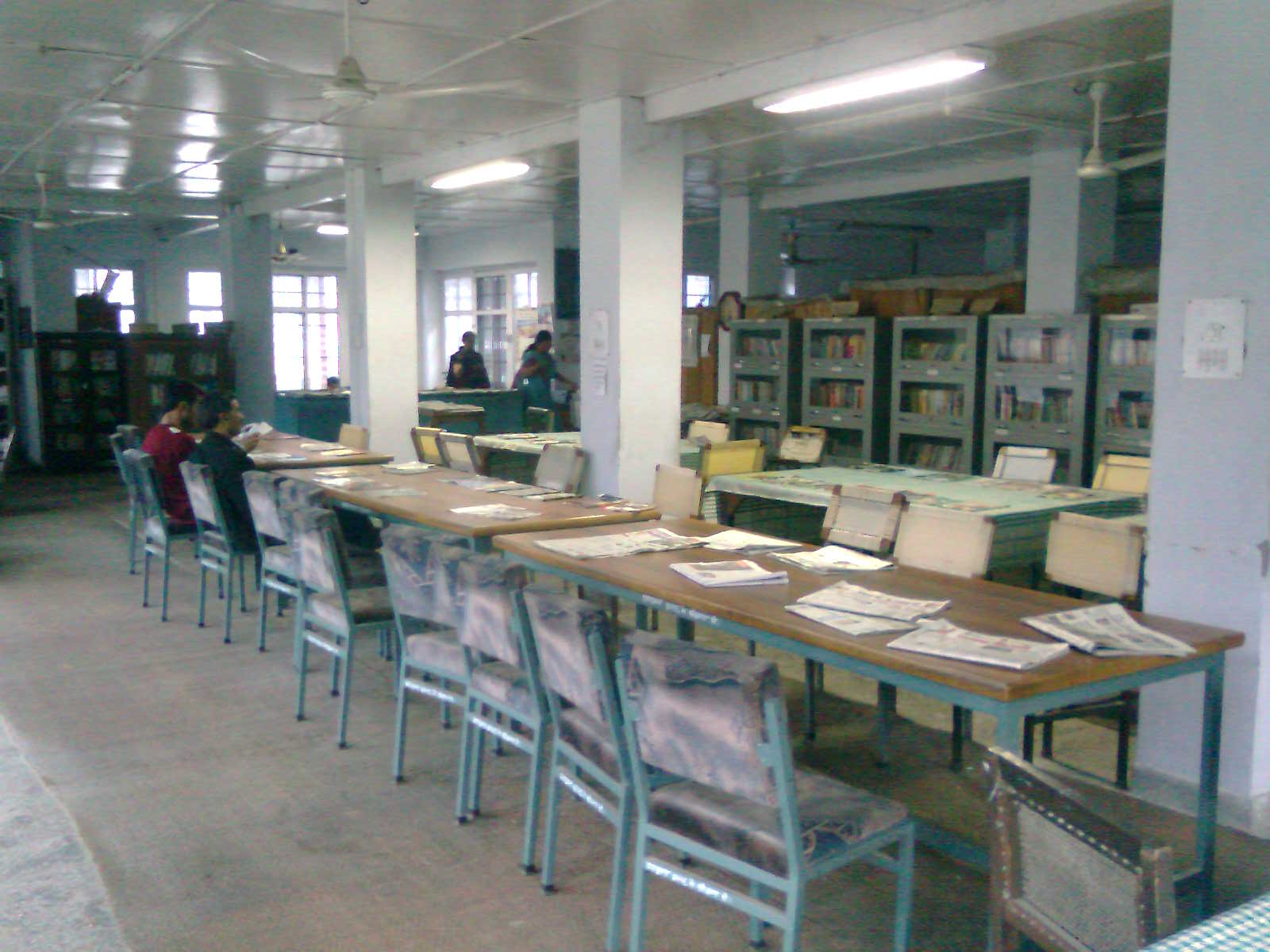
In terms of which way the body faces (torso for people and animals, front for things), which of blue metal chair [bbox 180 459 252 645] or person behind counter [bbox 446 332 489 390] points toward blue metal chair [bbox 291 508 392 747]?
the person behind counter

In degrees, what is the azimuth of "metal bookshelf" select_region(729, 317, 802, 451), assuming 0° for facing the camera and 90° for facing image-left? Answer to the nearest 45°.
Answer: approximately 45°

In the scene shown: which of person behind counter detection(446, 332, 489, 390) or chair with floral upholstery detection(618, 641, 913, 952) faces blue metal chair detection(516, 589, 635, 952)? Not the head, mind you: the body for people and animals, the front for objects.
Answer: the person behind counter

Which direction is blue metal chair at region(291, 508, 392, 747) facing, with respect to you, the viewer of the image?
facing away from the viewer and to the right of the viewer

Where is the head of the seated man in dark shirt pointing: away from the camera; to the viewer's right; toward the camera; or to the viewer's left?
to the viewer's right

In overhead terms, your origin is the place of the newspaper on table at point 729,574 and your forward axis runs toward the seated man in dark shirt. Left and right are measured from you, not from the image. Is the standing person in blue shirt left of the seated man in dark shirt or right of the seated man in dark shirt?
right

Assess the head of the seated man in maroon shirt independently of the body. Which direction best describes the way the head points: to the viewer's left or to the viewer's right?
to the viewer's right

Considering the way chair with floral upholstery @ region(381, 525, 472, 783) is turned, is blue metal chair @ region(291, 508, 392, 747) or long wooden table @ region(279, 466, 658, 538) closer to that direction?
the long wooden table

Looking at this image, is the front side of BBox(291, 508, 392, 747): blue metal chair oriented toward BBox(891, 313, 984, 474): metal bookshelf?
yes

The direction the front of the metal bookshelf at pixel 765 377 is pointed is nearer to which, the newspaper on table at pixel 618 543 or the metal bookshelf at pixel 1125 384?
the newspaper on table

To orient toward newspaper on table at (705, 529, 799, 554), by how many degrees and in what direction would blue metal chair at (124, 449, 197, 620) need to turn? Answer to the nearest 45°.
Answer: approximately 90° to its right
